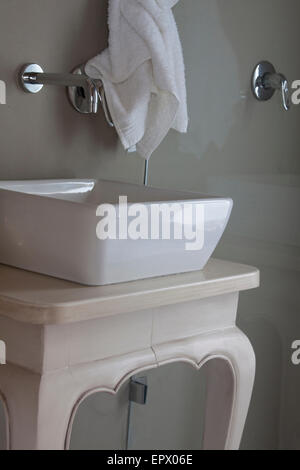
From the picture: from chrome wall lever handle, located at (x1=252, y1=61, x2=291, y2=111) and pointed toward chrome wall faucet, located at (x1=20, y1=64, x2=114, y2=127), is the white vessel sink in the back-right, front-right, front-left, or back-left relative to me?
front-left

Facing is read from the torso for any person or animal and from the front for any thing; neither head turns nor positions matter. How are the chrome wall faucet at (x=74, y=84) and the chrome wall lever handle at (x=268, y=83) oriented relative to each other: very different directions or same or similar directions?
same or similar directions

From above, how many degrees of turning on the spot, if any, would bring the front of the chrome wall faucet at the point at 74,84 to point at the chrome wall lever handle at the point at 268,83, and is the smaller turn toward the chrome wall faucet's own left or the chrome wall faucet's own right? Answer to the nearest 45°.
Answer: approximately 90° to the chrome wall faucet's own left

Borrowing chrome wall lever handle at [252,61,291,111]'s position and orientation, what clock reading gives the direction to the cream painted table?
The cream painted table is roughly at 2 o'clock from the chrome wall lever handle.

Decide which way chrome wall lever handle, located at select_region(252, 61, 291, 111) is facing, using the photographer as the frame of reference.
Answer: facing the viewer and to the right of the viewer

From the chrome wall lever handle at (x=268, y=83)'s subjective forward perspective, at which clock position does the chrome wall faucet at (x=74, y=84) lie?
the chrome wall faucet at (x=74, y=84) is roughly at 3 o'clock from the chrome wall lever handle at (x=268, y=83).
